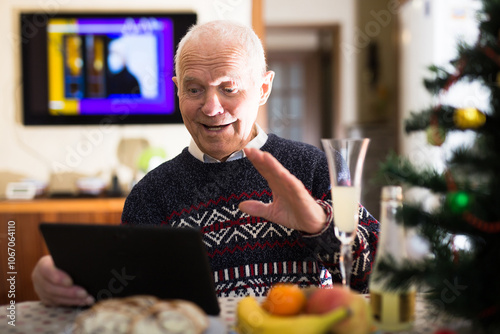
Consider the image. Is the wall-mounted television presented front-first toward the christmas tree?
yes

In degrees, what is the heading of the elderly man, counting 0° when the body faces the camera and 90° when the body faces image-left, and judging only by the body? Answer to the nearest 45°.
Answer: approximately 0°

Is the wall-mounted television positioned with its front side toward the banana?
yes

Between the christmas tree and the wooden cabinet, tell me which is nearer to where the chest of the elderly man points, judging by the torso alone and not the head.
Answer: the christmas tree

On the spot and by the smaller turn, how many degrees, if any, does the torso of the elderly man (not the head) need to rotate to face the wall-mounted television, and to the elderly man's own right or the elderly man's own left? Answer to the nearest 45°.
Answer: approximately 180°

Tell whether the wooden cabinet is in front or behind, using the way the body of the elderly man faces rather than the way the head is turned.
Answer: behind

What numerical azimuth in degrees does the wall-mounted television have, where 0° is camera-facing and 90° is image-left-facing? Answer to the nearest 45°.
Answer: approximately 0°

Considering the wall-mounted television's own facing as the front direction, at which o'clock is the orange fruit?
The orange fruit is roughly at 12 o'clock from the wall-mounted television.

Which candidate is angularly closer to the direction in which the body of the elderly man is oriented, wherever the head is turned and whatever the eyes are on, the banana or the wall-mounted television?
the banana

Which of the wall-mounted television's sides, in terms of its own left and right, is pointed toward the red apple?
front
